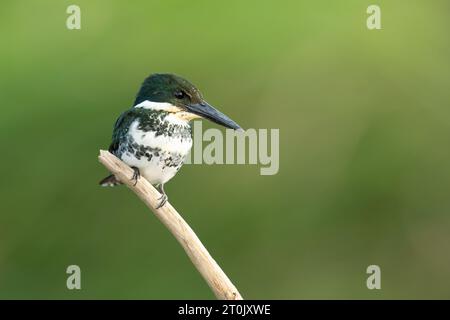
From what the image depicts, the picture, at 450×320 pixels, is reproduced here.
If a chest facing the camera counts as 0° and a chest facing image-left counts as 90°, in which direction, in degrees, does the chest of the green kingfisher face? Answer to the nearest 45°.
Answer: approximately 315°
